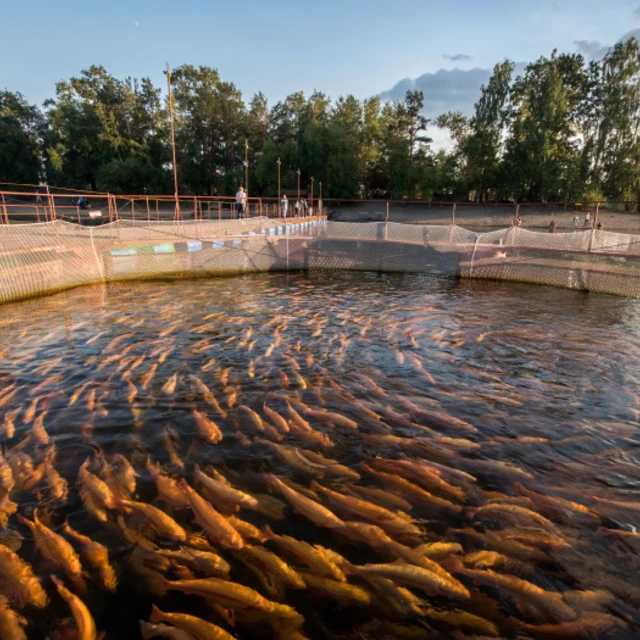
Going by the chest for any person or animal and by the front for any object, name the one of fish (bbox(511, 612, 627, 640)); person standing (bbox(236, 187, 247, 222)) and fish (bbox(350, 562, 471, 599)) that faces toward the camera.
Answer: the person standing
